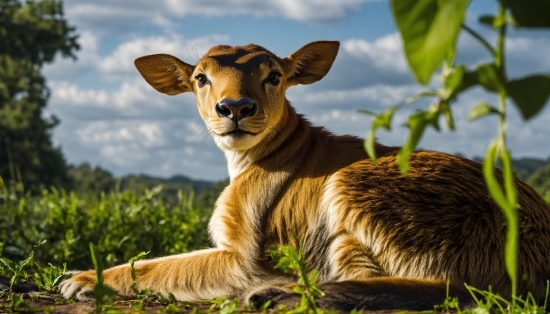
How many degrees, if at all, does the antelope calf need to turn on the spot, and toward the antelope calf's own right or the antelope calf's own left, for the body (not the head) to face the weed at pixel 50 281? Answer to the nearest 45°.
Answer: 0° — it already faces it

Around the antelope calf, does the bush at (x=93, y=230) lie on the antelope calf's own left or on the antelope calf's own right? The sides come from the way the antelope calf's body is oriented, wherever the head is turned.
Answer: on the antelope calf's own right

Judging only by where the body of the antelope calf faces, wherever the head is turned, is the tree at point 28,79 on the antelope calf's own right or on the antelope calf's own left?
on the antelope calf's own right

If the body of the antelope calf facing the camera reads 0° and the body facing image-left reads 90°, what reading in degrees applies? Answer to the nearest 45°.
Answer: approximately 90°

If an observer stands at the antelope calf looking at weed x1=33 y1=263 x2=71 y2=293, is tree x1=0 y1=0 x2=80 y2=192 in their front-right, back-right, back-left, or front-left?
front-right

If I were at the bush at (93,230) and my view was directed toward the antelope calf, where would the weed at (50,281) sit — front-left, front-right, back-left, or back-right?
front-right

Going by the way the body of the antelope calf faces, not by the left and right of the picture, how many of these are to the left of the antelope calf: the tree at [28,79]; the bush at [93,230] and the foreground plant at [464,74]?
1

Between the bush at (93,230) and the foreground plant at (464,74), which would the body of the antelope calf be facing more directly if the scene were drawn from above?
the bush

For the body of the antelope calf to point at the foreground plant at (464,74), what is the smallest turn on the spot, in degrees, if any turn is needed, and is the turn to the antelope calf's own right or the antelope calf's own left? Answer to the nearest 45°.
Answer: approximately 90° to the antelope calf's own left
